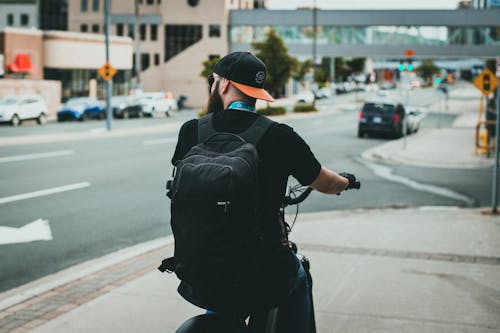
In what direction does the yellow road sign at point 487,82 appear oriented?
toward the camera

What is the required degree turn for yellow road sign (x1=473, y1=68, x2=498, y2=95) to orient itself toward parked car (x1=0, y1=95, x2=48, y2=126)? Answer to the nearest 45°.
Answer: approximately 135° to its right

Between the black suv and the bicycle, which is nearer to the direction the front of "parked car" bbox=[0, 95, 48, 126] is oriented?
the bicycle

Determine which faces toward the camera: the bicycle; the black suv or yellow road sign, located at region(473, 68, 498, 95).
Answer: the yellow road sign

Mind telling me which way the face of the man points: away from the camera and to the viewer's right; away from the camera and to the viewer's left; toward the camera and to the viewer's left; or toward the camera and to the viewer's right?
away from the camera and to the viewer's left

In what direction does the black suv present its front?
away from the camera

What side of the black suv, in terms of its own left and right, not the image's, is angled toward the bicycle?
back

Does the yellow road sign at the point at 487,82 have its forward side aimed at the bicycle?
yes

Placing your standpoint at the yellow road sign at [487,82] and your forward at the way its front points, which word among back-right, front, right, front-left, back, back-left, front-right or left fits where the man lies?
front

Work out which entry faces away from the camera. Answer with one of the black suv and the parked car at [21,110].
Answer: the black suv

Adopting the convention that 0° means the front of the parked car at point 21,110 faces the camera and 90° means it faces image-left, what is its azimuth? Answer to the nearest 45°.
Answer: approximately 45°

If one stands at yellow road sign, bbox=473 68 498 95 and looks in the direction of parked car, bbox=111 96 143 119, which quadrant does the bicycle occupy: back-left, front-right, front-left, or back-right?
back-left

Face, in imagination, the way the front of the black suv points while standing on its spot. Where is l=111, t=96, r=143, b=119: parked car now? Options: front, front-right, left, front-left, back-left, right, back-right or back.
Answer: front-left

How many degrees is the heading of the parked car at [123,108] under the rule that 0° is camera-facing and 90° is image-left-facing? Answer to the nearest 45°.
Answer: approximately 45°

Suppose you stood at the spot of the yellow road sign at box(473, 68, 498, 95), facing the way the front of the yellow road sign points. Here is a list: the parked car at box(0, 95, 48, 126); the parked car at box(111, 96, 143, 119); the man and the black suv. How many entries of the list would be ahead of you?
1

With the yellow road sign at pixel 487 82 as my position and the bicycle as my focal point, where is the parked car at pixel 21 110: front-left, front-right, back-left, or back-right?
back-right

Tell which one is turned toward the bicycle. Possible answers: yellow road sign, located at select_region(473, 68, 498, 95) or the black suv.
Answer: the yellow road sign

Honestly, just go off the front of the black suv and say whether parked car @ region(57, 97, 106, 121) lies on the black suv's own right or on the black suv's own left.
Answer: on the black suv's own left

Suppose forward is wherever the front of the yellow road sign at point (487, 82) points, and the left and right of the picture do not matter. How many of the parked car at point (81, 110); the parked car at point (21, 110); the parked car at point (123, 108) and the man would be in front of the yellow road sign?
1

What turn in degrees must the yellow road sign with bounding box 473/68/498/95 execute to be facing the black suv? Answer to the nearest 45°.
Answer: approximately 180°

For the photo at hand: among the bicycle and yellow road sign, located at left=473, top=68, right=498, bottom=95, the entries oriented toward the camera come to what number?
1
